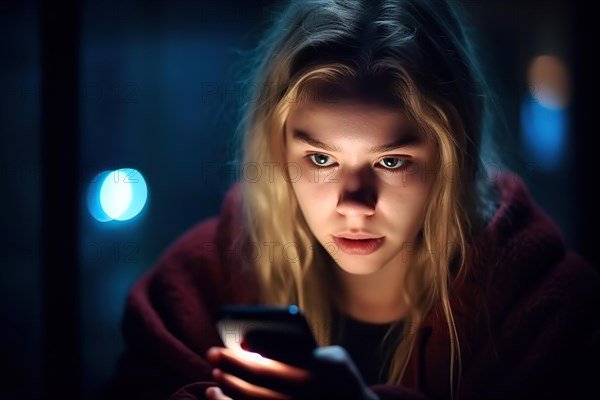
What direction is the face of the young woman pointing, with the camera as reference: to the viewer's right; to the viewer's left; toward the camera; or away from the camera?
toward the camera

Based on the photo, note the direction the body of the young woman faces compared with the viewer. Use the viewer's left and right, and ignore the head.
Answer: facing the viewer
